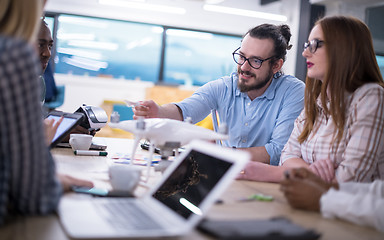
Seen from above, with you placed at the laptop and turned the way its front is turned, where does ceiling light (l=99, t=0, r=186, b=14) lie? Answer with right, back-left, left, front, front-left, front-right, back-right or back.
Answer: back-right

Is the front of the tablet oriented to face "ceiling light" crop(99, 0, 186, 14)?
no

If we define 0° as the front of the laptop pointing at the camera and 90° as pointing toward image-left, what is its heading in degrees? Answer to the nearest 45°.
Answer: approximately 45°

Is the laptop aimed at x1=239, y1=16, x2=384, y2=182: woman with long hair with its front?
no

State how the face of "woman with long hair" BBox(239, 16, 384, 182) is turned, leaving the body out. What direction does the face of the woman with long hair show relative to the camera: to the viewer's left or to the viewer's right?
to the viewer's left

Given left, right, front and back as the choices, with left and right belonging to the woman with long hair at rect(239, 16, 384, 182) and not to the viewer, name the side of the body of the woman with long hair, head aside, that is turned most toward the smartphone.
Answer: front

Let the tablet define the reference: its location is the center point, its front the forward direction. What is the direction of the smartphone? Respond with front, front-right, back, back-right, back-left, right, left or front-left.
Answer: front-left

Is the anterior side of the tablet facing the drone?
no

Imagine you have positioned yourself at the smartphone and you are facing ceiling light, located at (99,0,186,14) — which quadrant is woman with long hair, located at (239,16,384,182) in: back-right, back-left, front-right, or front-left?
front-right

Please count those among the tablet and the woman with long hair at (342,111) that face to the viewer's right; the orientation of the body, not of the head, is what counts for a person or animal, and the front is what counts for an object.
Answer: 0

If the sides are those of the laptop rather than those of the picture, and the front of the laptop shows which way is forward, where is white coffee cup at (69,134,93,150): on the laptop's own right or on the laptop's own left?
on the laptop's own right

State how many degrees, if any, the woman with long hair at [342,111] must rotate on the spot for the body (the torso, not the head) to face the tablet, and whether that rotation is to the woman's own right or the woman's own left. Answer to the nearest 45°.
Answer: approximately 45° to the woman's own right

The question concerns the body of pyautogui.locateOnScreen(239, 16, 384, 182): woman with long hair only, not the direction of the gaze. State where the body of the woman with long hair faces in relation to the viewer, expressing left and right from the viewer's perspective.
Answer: facing the viewer and to the left of the viewer

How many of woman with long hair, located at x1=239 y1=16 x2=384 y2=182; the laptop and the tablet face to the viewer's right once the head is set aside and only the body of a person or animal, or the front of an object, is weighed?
0

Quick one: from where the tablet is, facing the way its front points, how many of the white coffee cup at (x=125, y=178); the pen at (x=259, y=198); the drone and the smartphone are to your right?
0

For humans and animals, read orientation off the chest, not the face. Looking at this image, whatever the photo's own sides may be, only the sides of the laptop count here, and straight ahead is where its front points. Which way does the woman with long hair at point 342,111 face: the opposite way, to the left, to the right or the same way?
the same way
